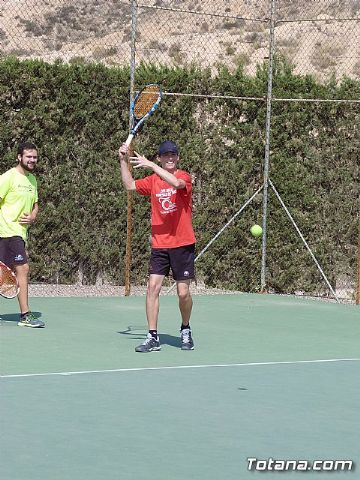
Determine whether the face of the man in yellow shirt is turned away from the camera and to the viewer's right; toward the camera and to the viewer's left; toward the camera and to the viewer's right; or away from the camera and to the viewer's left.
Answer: toward the camera and to the viewer's right

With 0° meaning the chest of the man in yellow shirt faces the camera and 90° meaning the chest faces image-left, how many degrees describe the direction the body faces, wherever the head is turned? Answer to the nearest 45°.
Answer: approximately 315°

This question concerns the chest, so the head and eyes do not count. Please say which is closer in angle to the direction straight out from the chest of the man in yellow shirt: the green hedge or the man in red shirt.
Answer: the man in red shirt

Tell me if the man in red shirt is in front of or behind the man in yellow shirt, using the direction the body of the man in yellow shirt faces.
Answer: in front

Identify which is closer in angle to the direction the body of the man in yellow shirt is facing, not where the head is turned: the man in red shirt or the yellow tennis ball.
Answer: the man in red shirt
